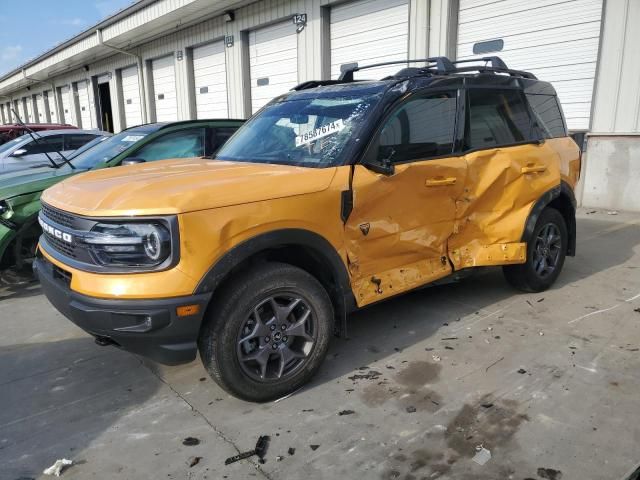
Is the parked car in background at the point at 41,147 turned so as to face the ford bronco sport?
no

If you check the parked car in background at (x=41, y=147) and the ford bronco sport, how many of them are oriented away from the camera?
0

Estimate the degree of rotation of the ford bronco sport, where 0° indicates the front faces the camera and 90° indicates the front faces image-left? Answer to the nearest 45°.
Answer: approximately 45°

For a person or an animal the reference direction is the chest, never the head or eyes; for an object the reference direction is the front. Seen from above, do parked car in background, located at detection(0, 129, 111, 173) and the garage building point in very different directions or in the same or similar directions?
same or similar directions

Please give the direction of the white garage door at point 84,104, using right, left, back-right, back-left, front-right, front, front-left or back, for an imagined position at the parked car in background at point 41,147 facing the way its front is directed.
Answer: back-right

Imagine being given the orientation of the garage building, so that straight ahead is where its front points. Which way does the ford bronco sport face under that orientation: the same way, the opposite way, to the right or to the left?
the same way

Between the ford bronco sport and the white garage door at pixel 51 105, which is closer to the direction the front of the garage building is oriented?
the ford bronco sport

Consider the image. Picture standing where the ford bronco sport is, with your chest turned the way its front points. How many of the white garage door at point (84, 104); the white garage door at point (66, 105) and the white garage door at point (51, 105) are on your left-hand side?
0

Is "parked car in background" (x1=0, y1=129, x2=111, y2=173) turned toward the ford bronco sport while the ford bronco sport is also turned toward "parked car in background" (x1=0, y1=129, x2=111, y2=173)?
no

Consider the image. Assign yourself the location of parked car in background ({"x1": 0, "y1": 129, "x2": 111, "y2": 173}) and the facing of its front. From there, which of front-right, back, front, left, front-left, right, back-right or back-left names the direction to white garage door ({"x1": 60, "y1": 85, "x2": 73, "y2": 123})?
back-right

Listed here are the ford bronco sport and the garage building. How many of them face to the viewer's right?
0

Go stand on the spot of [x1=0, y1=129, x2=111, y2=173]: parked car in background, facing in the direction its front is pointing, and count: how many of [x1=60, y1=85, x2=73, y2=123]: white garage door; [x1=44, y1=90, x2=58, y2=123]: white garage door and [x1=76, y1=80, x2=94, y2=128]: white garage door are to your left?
0

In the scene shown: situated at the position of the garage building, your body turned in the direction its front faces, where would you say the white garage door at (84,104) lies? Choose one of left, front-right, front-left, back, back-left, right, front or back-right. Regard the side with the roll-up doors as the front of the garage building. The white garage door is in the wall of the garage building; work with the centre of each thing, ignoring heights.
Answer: right

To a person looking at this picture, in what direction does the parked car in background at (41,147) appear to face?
facing the viewer and to the left of the viewer

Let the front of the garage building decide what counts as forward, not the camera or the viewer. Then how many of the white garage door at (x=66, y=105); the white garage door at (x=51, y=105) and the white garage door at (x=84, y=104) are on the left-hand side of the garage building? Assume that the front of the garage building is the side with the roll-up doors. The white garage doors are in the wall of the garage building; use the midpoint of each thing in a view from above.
0

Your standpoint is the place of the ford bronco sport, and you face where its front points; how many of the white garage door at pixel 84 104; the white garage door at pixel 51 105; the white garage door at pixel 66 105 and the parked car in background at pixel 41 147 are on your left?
0

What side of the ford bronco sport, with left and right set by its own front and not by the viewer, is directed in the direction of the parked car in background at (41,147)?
right
